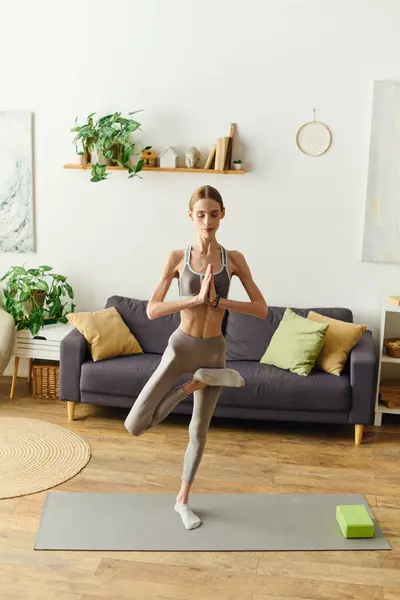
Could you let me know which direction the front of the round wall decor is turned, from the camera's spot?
facing the viewer

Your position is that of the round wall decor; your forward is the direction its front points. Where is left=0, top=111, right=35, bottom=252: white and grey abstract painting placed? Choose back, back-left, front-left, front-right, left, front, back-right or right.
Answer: right

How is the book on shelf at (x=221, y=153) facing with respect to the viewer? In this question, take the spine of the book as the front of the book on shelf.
toward the camera

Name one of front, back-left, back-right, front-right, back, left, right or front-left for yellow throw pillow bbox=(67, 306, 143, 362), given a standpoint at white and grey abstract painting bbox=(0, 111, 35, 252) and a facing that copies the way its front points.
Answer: front-left

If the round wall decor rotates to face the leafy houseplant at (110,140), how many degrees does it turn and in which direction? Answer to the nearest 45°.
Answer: approximately 90° to its right

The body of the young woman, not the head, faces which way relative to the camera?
toward the camera

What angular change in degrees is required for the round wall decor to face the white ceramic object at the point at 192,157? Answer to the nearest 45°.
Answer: approximately 90° to its right

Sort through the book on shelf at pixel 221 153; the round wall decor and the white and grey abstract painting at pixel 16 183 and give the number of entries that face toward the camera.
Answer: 3

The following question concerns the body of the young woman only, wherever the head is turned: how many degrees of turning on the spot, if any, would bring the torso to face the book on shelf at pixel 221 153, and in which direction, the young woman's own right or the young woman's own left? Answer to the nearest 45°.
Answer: approximately 180°

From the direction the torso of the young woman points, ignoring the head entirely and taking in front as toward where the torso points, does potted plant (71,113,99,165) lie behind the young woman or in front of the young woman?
behind

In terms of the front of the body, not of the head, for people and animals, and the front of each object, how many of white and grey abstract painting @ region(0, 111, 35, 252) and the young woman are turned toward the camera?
2

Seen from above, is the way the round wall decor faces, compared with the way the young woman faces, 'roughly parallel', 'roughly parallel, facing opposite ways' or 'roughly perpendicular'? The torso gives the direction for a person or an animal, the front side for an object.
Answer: roughly parallel

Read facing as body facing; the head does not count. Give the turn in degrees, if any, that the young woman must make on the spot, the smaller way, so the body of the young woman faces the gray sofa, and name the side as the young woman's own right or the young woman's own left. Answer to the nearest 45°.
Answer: approximately 180°

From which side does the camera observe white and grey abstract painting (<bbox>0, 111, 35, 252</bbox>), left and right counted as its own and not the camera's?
front

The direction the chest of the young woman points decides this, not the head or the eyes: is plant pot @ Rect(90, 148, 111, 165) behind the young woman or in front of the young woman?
behind
